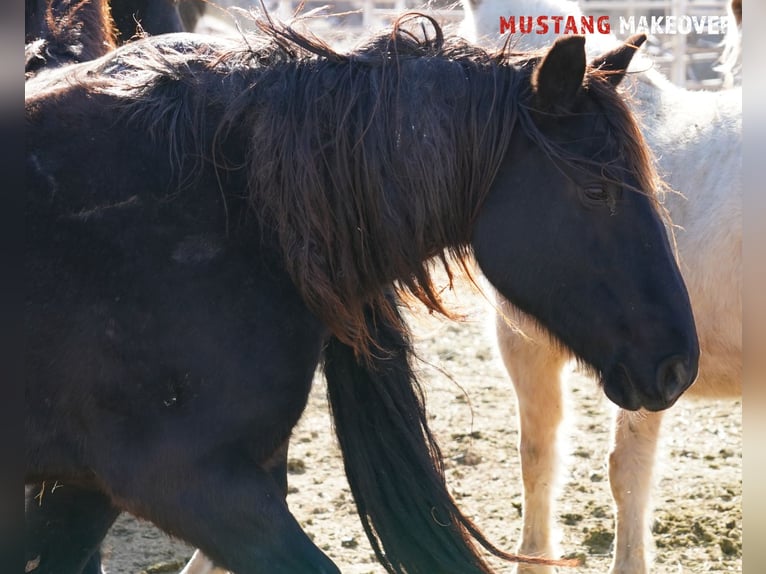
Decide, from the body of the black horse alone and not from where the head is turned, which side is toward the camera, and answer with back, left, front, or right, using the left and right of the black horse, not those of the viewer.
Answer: right

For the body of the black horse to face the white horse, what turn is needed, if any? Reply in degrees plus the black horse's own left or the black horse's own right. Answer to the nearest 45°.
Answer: approximately 45° to the black horse's own left

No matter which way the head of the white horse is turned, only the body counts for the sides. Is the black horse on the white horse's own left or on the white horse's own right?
on the white horse's own left

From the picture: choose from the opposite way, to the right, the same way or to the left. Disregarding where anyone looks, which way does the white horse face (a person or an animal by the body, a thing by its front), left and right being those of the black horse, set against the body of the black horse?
the opposite way

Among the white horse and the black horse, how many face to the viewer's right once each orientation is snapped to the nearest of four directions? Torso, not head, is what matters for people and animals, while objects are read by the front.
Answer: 1

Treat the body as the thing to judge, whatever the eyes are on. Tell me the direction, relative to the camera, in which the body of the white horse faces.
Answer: to the viewer's left
